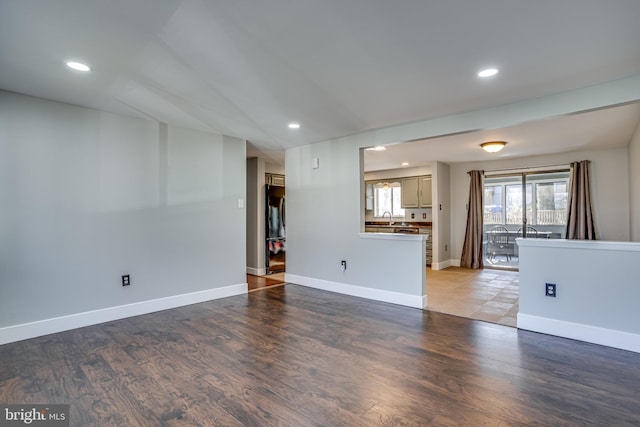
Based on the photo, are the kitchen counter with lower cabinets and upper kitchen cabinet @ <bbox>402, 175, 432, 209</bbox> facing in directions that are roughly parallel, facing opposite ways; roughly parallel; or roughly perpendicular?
roughly parallel

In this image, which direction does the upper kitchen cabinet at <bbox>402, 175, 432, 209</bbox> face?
toward the camera

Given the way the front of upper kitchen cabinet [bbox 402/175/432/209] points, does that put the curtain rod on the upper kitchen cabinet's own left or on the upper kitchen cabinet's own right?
on the upper kitchen cabinet's own left

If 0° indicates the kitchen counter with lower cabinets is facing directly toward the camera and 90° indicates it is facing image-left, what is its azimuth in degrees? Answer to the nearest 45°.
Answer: approximately 0°

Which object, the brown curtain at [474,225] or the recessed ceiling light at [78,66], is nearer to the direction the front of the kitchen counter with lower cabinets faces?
the recessed ceiling light

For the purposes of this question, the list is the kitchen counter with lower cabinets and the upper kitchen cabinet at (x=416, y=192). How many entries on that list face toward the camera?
2

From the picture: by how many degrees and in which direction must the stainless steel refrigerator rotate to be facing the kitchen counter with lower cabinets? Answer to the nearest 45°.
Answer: approximately 45° to its left

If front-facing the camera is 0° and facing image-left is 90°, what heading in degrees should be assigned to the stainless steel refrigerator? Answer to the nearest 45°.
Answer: approximately 315°

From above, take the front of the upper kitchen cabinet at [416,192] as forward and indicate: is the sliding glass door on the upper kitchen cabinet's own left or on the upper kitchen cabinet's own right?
on the upper kitchen cabinet's own left
